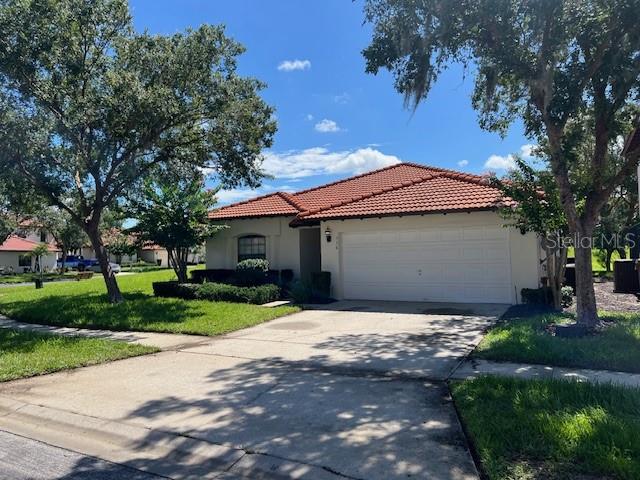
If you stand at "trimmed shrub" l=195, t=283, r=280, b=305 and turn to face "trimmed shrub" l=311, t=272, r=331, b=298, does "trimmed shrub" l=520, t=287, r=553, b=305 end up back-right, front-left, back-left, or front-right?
front-right

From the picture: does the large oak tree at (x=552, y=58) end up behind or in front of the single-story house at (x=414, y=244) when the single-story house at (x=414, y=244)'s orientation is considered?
in front

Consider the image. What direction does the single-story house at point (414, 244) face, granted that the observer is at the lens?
facing the viewer

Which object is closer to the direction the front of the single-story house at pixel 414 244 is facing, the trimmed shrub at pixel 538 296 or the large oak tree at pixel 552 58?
the large oak tree

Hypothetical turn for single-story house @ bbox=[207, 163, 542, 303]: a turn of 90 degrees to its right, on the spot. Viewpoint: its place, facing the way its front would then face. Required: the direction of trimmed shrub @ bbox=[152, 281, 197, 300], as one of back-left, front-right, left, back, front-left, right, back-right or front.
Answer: front

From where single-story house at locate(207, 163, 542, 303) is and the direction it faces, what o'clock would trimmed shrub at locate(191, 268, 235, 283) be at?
The trimmed shrub is roughly at 2 o'clock from the single-story house.

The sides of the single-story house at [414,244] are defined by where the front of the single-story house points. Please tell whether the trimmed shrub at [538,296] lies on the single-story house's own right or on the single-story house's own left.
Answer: on the single-story house's own left

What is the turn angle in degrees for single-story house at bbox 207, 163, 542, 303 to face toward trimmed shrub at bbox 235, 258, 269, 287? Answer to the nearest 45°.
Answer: approximately 90° to its right

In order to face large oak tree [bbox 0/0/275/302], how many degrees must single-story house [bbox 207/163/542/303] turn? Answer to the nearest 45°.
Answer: approximately 90° to its right

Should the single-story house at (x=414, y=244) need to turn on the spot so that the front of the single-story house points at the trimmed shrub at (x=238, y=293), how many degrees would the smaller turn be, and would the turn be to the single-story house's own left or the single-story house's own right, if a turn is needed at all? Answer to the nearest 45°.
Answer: approximately 90° to the single-story house's own right

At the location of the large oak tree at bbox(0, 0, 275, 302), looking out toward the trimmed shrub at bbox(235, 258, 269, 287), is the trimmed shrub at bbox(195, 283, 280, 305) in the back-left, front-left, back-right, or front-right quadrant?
front-right
